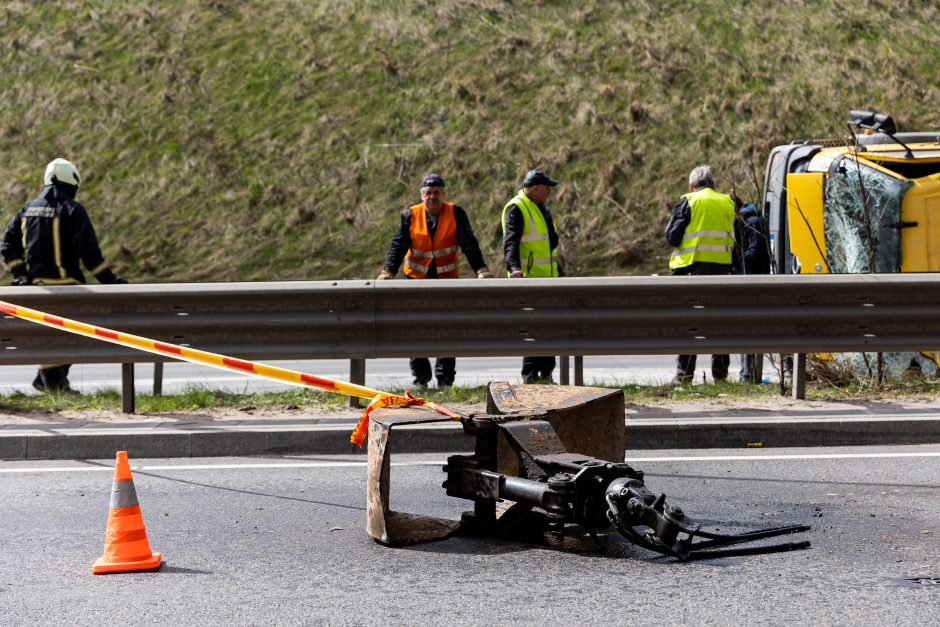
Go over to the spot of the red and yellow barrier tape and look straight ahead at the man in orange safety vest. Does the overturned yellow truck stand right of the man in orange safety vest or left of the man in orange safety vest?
right

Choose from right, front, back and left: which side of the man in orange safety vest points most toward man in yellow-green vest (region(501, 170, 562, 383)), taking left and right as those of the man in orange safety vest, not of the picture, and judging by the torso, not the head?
left

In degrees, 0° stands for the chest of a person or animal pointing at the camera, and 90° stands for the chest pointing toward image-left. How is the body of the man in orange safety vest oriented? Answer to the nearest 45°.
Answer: approximately 0°

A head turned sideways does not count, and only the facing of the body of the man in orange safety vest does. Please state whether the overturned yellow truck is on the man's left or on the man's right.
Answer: on the man's left

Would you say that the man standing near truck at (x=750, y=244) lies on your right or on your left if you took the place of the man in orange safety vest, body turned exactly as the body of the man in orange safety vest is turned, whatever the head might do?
on your left
